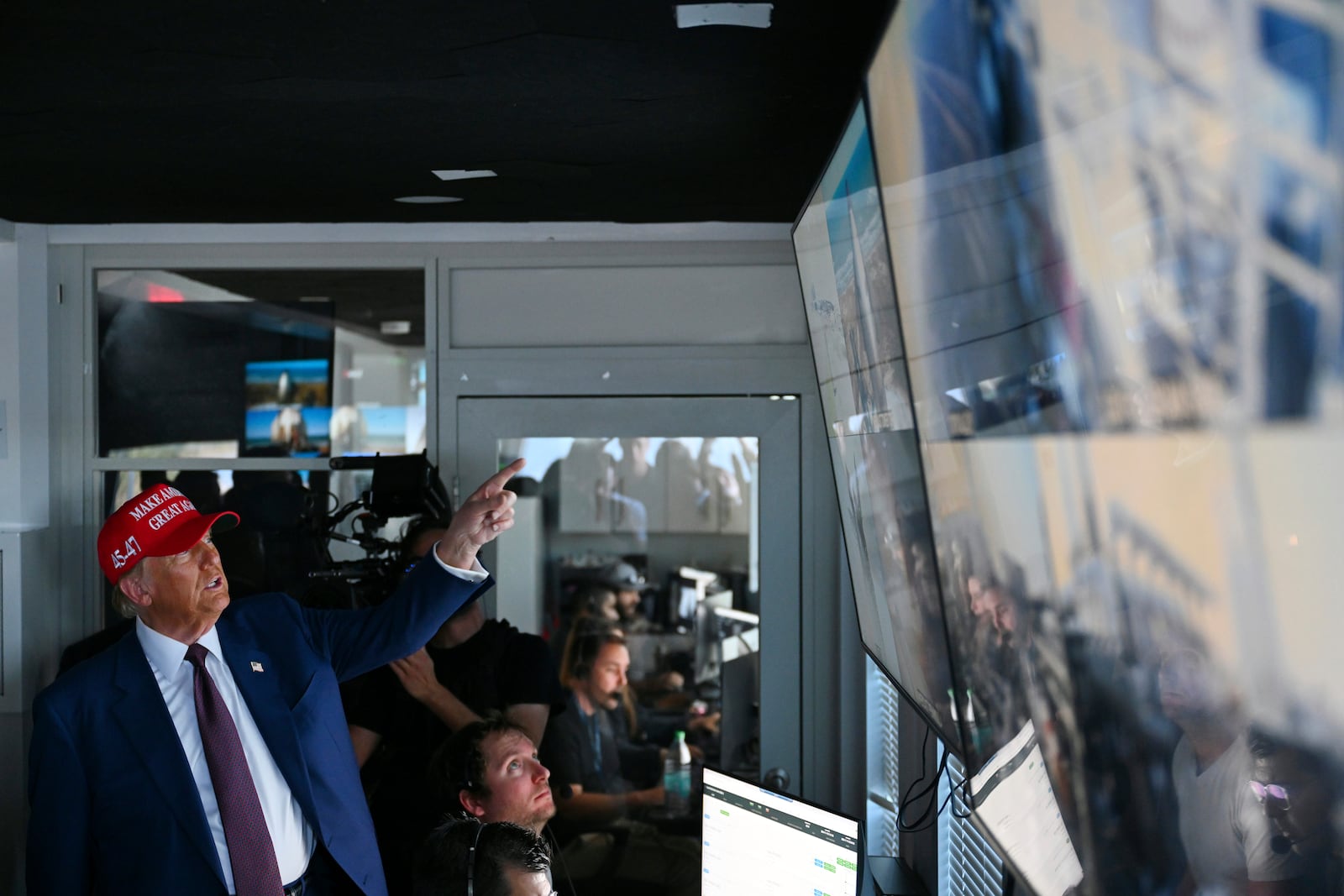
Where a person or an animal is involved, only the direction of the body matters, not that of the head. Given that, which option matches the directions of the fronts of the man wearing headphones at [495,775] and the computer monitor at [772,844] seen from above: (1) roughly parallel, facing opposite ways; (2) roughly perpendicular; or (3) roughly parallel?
roughly perpendicular

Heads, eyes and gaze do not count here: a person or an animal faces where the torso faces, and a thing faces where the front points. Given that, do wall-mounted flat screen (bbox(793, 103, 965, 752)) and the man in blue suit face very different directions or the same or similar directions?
very different directions

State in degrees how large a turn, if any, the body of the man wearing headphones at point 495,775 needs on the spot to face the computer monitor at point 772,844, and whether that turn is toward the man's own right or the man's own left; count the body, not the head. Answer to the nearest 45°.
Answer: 0° — they already face it

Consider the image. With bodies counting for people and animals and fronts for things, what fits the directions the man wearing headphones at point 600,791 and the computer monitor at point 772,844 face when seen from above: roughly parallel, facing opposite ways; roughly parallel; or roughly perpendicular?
roughly perpendicular

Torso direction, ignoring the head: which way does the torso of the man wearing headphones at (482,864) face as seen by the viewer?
to the viewer's right

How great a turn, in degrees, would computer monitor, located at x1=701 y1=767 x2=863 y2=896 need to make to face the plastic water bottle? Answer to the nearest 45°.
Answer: approximately 135° to its right

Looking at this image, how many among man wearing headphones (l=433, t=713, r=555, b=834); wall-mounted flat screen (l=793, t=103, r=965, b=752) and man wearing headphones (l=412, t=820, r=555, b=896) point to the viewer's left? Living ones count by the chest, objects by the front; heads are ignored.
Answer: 1

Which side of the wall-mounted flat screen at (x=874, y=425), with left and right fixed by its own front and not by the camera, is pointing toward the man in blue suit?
front

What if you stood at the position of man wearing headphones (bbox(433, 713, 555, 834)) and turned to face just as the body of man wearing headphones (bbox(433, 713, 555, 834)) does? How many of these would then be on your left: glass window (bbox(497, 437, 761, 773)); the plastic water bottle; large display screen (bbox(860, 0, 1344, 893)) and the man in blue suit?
2

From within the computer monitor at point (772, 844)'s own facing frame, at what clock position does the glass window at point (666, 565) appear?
The glass window is roughly at 4 o'clock from the computer monitor.

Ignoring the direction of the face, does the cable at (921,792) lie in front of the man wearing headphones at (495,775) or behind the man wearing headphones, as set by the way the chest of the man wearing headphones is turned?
in front

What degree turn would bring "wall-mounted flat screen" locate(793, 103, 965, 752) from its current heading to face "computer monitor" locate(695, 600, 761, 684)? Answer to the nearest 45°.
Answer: approximately 90° to its right

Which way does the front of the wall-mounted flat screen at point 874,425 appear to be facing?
to the viewer's left
